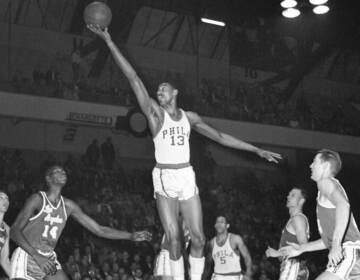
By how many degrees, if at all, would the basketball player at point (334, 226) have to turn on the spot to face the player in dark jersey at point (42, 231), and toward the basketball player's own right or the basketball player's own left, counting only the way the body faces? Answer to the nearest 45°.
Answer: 0° — they already face them

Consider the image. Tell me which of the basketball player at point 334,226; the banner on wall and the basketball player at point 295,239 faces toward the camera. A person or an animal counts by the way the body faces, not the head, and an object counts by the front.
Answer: the banner on wall

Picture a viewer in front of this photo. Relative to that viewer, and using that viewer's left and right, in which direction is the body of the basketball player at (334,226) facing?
facing to the left of the viewer

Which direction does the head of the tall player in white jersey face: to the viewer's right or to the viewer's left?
to the viewer's left

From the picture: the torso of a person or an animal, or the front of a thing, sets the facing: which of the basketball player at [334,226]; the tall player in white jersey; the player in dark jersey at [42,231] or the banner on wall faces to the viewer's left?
the basketball player

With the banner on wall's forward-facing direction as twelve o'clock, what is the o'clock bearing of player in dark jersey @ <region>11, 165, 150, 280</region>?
The player in dark jersey is roughly at 12 o'clock from the banner on wall.

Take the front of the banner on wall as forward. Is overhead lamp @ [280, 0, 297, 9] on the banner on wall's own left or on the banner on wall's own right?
on the banner on wall's own left

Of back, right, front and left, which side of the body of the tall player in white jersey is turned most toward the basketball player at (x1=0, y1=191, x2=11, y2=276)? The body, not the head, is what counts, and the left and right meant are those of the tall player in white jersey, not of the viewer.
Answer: right

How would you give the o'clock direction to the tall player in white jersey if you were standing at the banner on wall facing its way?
The tall player in white jersey is roughly at 12 o'clock from the banner on wall.

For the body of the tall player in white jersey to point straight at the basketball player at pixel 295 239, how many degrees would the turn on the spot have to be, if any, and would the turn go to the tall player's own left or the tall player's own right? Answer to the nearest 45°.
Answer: approximately 135° to the tall player's own left

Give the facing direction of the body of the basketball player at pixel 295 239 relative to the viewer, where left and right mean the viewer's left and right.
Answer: facing to the left of the viewer

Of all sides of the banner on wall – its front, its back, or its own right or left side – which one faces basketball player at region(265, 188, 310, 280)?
front

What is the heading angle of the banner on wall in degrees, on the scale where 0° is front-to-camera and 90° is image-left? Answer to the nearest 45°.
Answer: approximately 0°

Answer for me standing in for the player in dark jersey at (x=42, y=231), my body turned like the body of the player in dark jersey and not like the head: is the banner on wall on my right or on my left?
on my left

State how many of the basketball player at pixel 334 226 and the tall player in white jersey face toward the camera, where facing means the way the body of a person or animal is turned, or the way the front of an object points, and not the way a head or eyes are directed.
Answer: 1

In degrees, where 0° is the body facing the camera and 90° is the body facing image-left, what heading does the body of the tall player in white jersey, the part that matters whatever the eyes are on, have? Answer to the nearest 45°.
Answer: approximately 0°
